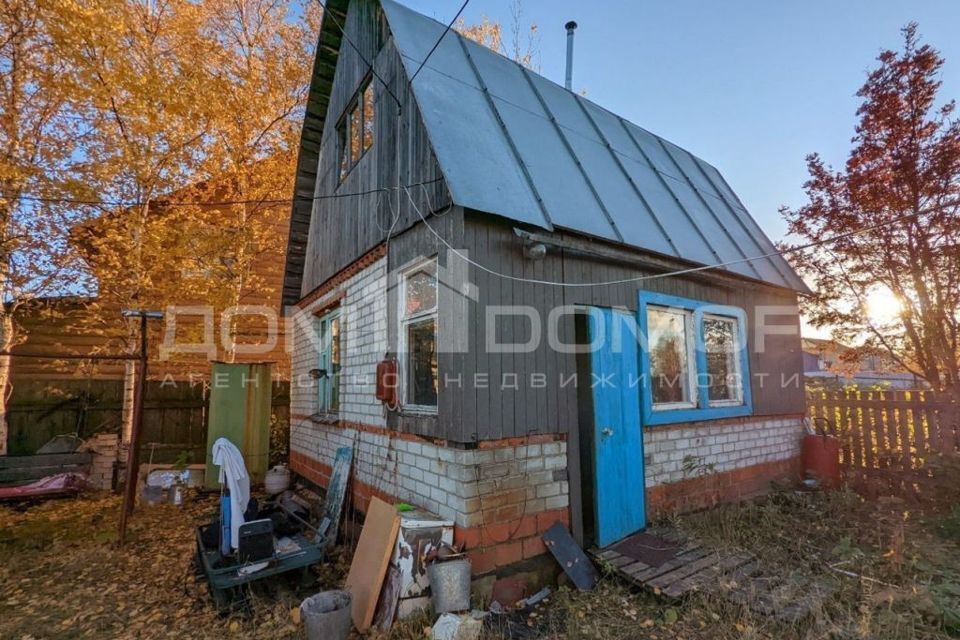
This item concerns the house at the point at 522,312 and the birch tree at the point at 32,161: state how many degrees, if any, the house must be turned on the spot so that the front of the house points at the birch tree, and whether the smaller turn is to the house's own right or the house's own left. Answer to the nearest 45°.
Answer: approximately 135° to the house's own right

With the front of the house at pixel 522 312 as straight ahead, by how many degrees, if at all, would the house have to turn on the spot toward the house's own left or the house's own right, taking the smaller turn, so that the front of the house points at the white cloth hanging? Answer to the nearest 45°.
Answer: approximately 135° to the house's own right

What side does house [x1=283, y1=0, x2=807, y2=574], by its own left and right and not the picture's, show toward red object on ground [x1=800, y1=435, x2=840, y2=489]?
left

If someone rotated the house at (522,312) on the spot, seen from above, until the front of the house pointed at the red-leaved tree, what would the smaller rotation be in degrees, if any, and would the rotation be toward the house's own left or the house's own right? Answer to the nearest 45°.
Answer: approximately 90° to the house's own left

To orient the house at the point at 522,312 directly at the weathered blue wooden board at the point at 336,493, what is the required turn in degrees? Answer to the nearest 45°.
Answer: approximately 135° to its right
